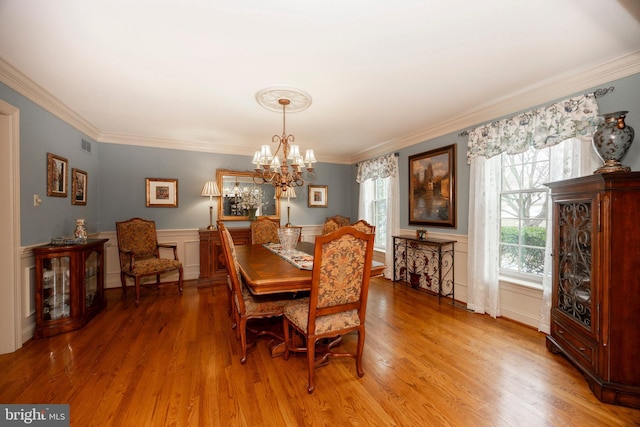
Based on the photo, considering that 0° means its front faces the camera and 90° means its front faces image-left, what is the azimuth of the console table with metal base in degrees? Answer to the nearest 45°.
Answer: approximately 45°

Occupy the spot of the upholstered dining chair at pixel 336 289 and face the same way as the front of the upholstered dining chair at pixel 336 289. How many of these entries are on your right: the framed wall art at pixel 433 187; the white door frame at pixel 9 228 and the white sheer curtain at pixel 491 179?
2

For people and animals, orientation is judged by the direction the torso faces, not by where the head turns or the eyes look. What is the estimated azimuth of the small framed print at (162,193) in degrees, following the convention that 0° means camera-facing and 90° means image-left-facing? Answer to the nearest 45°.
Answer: approximately 0°

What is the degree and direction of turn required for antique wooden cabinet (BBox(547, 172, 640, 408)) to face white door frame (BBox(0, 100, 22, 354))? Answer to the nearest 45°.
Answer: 0° — it already faces it

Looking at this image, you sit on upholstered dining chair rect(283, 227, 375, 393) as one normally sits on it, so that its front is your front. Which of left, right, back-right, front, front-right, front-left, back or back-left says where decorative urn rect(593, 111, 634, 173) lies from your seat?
back-right

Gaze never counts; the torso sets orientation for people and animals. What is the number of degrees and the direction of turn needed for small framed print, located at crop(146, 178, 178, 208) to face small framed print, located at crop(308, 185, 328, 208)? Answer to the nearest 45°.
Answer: approximately 90° to its left

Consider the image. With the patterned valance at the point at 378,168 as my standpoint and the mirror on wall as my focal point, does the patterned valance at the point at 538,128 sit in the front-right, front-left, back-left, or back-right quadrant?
back-left

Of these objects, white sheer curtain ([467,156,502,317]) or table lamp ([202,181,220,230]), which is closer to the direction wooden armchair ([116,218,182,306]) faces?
the white sheer curtain

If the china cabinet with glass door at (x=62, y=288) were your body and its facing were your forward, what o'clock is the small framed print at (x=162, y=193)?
The small framed print is roughly at 9 o'clock from the china cabinet with glass door.

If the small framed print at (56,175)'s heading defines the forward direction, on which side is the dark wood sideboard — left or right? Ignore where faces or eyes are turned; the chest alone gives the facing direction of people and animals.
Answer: on its left

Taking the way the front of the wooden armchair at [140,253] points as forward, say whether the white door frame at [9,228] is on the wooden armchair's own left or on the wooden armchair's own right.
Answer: on the wooden armchair's own right

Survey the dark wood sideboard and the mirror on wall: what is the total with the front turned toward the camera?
2

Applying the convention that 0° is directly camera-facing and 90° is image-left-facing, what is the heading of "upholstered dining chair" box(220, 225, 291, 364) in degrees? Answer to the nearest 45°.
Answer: approximately 270°

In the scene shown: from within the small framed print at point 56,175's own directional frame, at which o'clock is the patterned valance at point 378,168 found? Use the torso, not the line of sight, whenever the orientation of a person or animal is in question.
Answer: The patterned valance is roughly at 11 o'clock from the small framed print.

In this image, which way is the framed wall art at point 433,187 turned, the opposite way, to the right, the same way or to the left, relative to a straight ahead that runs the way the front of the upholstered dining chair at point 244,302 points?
the opposite way
